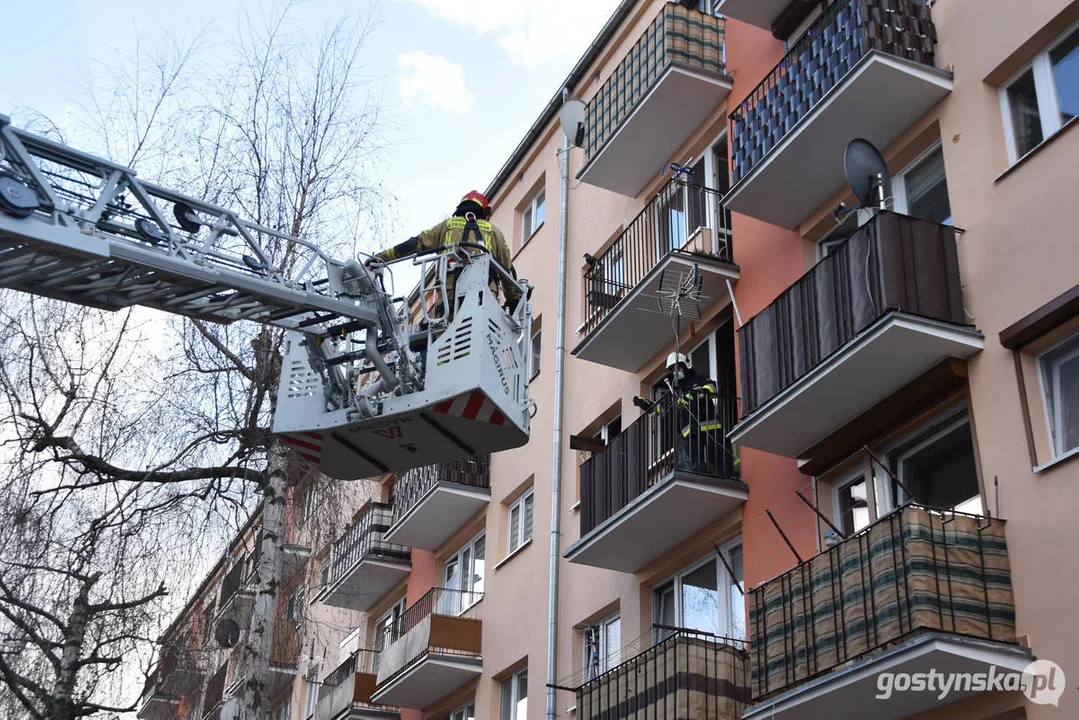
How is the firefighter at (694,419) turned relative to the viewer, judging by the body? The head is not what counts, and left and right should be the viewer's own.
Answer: facing the viewer and to the left of the viewer

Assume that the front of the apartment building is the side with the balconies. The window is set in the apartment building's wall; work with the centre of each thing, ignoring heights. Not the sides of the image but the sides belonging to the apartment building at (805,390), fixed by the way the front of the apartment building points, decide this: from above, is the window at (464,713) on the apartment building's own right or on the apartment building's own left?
on the apartment building's own right

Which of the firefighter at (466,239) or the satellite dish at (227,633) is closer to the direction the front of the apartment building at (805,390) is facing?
the firefighter

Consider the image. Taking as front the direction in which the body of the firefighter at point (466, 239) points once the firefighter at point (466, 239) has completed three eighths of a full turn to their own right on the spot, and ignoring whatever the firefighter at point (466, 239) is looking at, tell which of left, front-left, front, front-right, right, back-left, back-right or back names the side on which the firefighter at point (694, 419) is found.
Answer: left

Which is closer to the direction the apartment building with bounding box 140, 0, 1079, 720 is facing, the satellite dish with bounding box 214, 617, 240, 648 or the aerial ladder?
the aerial ladder

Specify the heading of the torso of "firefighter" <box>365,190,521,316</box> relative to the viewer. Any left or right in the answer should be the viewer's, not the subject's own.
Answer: facing away from the viewer

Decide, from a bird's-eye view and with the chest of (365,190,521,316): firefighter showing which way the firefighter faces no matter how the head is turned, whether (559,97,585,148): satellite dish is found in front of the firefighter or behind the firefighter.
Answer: in front

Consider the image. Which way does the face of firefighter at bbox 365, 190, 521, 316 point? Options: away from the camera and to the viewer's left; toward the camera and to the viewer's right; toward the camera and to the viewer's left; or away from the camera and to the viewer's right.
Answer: away from the camera and to the viewer's right

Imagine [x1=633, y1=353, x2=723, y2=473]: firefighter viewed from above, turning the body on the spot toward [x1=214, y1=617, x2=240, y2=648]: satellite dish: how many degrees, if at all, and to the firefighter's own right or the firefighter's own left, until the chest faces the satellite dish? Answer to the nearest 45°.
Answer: approximately 45° to the firefighter's own right

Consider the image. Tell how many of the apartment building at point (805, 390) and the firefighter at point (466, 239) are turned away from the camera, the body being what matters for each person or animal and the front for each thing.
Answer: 1

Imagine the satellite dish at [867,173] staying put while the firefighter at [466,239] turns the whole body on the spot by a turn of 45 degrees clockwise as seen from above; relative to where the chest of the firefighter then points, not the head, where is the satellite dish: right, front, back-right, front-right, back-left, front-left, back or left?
front-right
